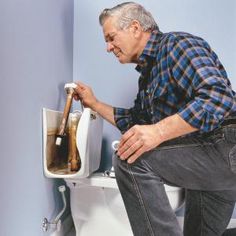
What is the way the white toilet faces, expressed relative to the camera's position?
facing to the right of the viewer

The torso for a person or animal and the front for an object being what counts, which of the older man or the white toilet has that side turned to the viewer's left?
the older man

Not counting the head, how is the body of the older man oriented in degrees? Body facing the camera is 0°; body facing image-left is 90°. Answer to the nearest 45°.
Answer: approximately 90°

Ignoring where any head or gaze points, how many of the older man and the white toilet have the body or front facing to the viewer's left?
1

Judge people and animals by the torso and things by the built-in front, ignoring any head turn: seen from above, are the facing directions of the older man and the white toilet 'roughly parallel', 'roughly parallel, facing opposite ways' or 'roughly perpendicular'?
roughly parallel, facing opposite ways

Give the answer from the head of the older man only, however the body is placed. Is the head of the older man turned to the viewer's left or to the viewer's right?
to the viewer's left
